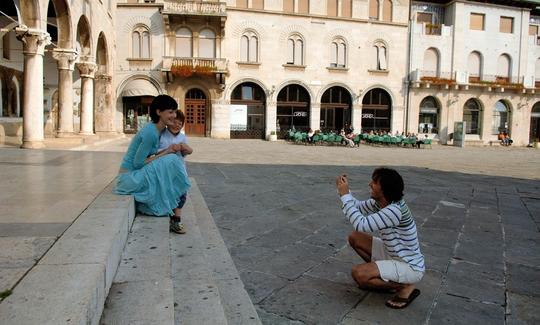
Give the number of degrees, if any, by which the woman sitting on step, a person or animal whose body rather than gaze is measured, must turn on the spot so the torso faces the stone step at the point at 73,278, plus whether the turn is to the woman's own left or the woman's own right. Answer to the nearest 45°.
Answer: approximately 90° to the woman's own right

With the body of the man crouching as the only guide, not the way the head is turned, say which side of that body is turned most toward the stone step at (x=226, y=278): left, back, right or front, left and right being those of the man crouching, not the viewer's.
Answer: front

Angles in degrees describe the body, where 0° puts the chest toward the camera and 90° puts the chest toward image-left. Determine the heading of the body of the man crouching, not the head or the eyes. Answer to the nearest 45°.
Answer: approximately 90°

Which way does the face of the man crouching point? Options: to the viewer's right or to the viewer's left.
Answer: to the viewer's left

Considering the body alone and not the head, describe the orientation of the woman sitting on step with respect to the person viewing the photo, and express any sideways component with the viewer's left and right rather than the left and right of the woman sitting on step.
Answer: facing to the right of the viewer

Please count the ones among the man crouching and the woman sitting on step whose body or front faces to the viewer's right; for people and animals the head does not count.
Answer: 1

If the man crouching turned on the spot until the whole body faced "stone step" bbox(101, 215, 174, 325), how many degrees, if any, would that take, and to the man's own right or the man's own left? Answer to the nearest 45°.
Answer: approximately 45° to the man's own left

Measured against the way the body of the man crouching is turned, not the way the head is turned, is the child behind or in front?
in front
